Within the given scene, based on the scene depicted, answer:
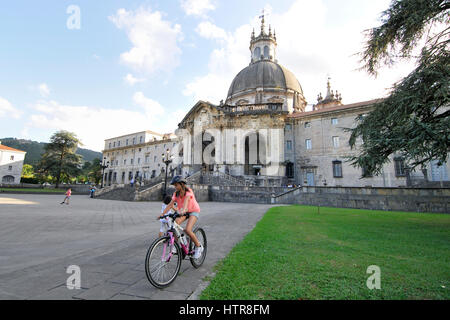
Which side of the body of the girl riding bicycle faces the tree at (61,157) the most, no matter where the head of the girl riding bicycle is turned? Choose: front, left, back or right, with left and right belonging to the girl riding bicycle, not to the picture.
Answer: right

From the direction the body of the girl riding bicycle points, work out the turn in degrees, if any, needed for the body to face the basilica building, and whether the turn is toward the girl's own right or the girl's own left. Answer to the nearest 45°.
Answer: approximately 180°

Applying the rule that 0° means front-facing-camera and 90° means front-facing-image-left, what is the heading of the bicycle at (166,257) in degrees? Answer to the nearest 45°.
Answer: approximately 45°

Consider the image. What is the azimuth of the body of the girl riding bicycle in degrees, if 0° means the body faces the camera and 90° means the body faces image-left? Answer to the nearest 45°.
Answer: approximately 45°

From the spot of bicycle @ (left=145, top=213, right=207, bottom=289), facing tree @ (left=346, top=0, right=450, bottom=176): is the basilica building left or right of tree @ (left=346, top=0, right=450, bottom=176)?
left

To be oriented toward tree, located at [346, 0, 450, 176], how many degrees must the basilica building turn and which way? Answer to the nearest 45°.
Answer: approximately 45° to its left

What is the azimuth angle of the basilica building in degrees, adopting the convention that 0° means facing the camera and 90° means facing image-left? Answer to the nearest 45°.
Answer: approximately 45°

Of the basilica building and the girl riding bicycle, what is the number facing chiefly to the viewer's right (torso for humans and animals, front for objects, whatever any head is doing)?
0

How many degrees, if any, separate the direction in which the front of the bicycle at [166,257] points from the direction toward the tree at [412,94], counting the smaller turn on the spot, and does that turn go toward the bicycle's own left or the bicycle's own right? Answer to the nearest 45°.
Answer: approximately 135° to the bicycle's own left

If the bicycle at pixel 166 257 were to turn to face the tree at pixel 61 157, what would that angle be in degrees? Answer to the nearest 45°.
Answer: approximately 90° to its right

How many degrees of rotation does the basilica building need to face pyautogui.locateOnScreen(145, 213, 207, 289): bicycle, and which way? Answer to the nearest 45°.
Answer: approximately 45° to its left

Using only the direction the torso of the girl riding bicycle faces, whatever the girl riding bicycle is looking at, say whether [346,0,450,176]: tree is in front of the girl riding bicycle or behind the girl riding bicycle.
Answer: behind

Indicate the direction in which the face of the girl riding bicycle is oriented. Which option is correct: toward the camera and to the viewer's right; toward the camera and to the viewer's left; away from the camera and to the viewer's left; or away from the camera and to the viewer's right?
toward the camera and to the viewer's left
